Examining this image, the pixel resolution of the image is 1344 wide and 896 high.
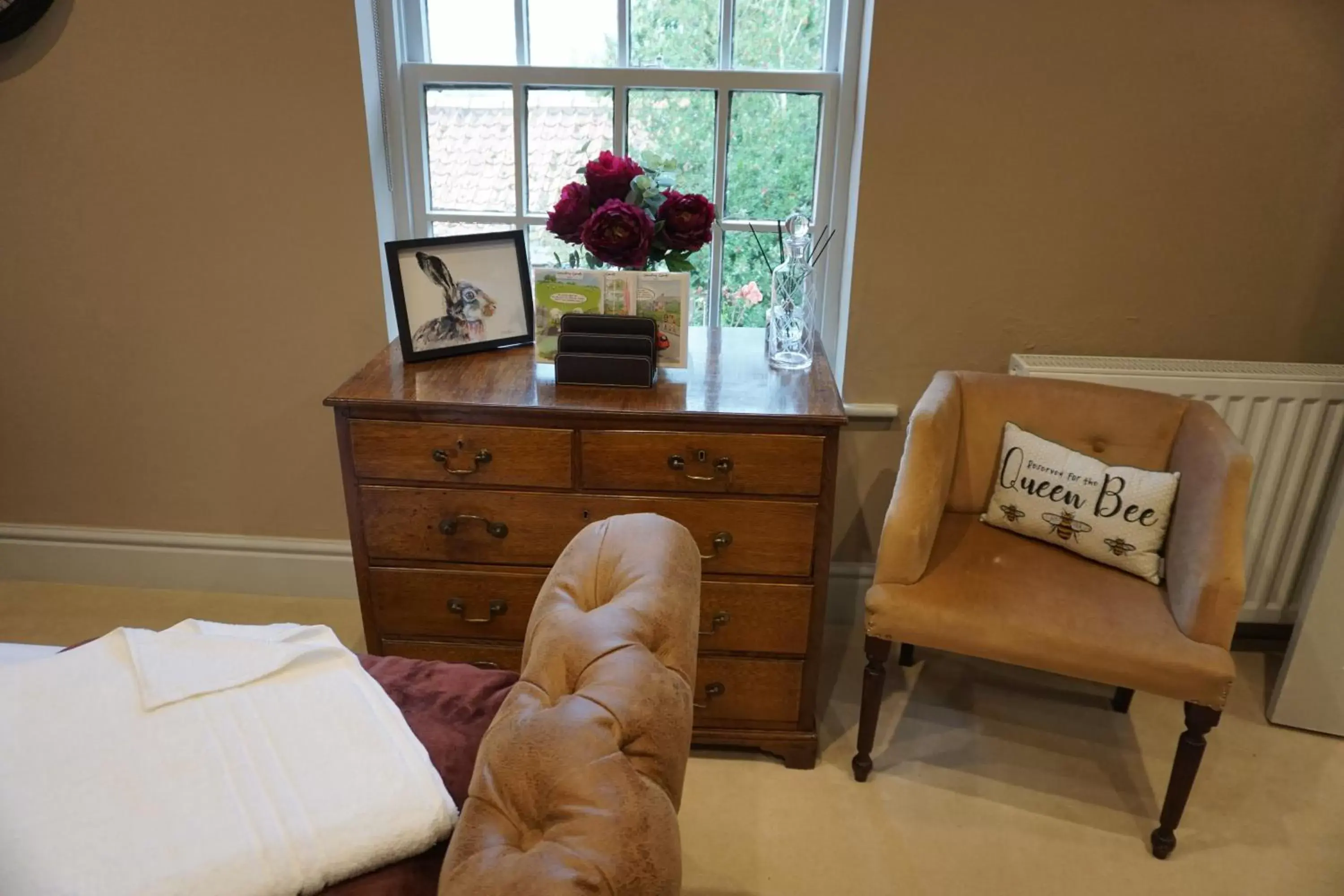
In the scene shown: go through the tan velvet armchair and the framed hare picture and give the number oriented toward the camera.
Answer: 2

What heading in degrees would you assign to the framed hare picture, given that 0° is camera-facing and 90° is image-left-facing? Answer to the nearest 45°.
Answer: approximately 0°

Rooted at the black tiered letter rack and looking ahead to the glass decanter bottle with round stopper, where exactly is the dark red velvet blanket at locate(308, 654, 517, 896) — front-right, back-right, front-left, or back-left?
back-right

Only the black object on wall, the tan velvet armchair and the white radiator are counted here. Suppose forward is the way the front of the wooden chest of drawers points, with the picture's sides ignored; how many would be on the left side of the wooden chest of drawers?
2

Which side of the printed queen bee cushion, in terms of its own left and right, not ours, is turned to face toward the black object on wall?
right

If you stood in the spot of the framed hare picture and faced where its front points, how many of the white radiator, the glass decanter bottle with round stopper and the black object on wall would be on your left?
2

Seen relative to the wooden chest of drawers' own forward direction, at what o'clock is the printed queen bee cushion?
The printed queen bee cushion is roughly at 9 o'clock from the wooden chest of drawers.

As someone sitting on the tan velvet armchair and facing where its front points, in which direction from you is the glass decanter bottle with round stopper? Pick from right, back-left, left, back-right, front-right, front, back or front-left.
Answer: right

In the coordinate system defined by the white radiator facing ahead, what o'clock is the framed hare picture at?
The framed hare picture is roughly at 2 o'clock from the white radiator.

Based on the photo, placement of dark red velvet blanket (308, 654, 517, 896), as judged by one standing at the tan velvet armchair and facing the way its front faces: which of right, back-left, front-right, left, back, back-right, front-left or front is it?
front-right

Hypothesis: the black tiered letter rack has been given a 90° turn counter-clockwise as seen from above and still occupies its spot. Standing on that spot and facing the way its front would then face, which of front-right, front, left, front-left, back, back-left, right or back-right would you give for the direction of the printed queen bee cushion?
front

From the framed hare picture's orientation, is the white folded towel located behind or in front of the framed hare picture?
in front
